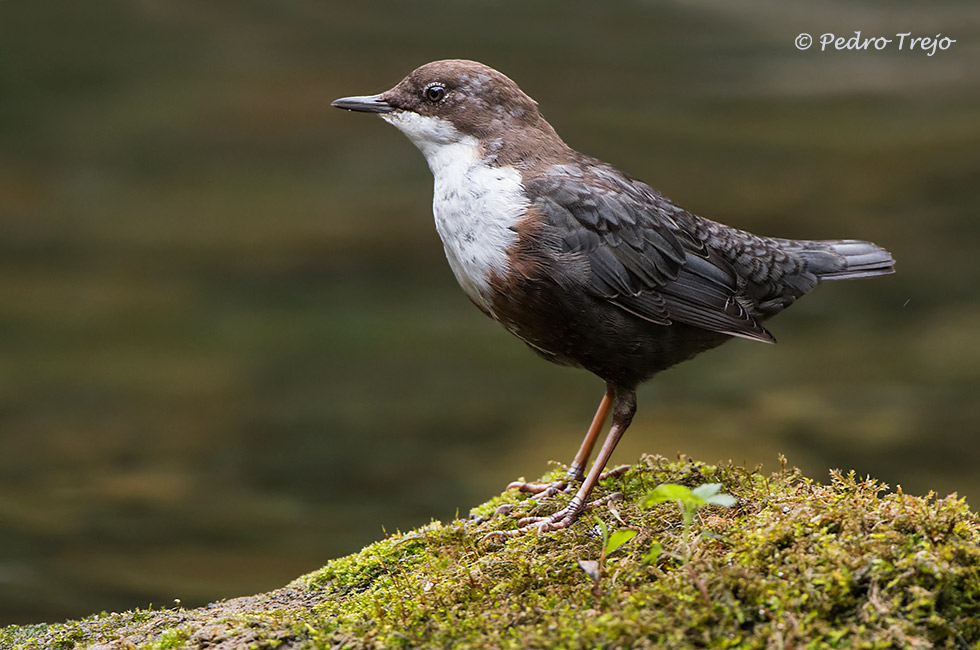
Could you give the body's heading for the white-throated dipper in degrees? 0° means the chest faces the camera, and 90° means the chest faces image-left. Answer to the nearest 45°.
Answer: approximately 90°
